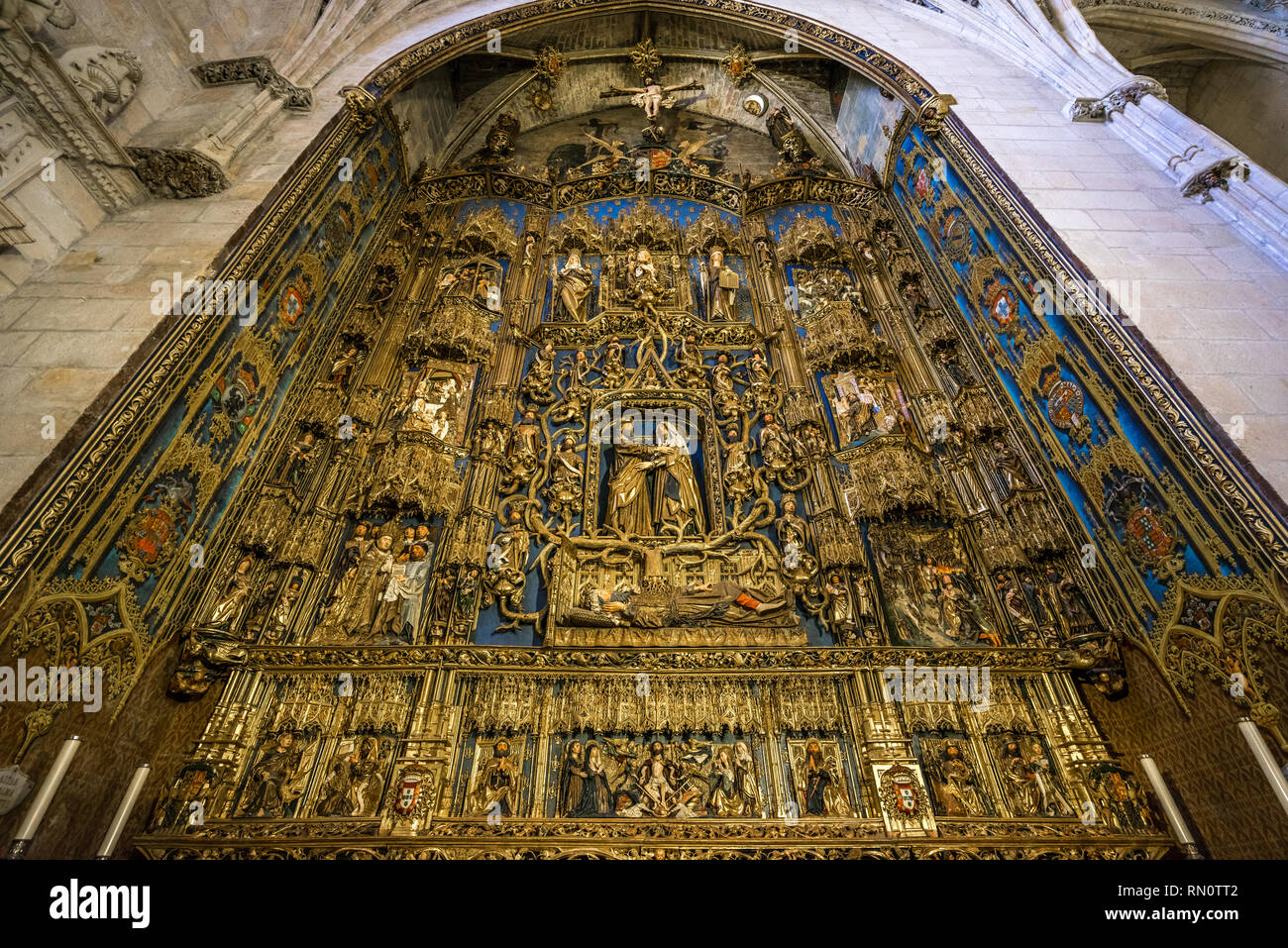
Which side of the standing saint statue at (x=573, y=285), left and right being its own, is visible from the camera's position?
front

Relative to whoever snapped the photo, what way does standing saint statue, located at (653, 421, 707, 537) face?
facing the viewer and to the left of the viewer

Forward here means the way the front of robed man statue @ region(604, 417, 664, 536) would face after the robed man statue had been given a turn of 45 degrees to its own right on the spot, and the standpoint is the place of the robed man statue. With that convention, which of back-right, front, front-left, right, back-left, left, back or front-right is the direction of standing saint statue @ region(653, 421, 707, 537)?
left

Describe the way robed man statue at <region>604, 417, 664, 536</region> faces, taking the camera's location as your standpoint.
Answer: facing the viewer and to the right of the viewer

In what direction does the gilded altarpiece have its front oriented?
toward the camera
